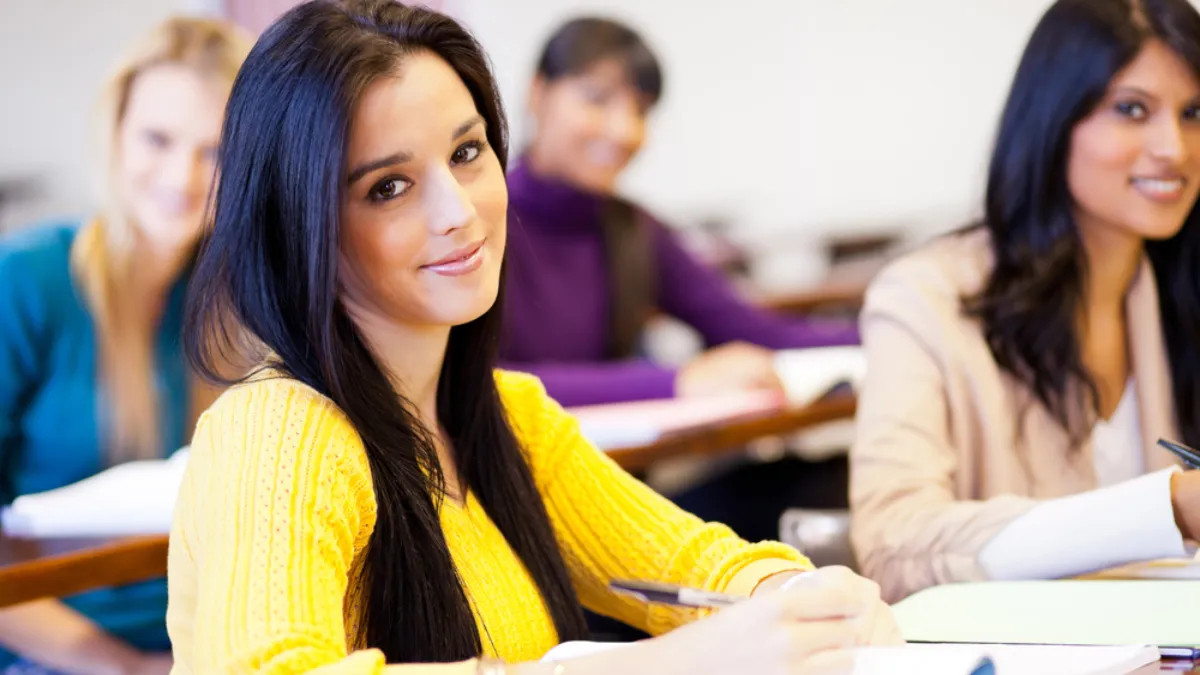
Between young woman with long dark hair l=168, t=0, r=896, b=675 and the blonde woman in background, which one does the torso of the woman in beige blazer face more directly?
the young woman with long dark hair

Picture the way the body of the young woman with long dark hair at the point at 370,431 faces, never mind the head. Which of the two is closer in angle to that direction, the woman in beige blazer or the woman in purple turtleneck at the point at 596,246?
the woman in beige blazer

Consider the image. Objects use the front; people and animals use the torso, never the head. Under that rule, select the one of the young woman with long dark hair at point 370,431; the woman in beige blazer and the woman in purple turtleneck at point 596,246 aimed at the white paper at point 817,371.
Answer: the woman in purple turtleneck

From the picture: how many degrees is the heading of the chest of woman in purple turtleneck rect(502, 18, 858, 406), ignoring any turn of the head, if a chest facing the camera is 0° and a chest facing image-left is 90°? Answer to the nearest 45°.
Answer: approximately 315°

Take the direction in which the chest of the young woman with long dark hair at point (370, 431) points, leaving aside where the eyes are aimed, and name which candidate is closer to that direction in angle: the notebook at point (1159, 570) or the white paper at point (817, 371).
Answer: the notebook

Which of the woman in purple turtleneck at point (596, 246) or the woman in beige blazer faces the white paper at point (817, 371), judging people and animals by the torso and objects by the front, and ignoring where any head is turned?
the woman in purple turtleneck
